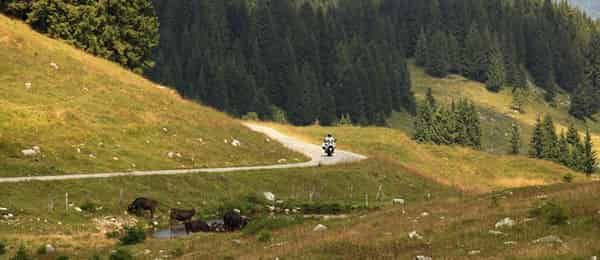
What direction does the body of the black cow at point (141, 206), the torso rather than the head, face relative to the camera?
to the viewer's left
